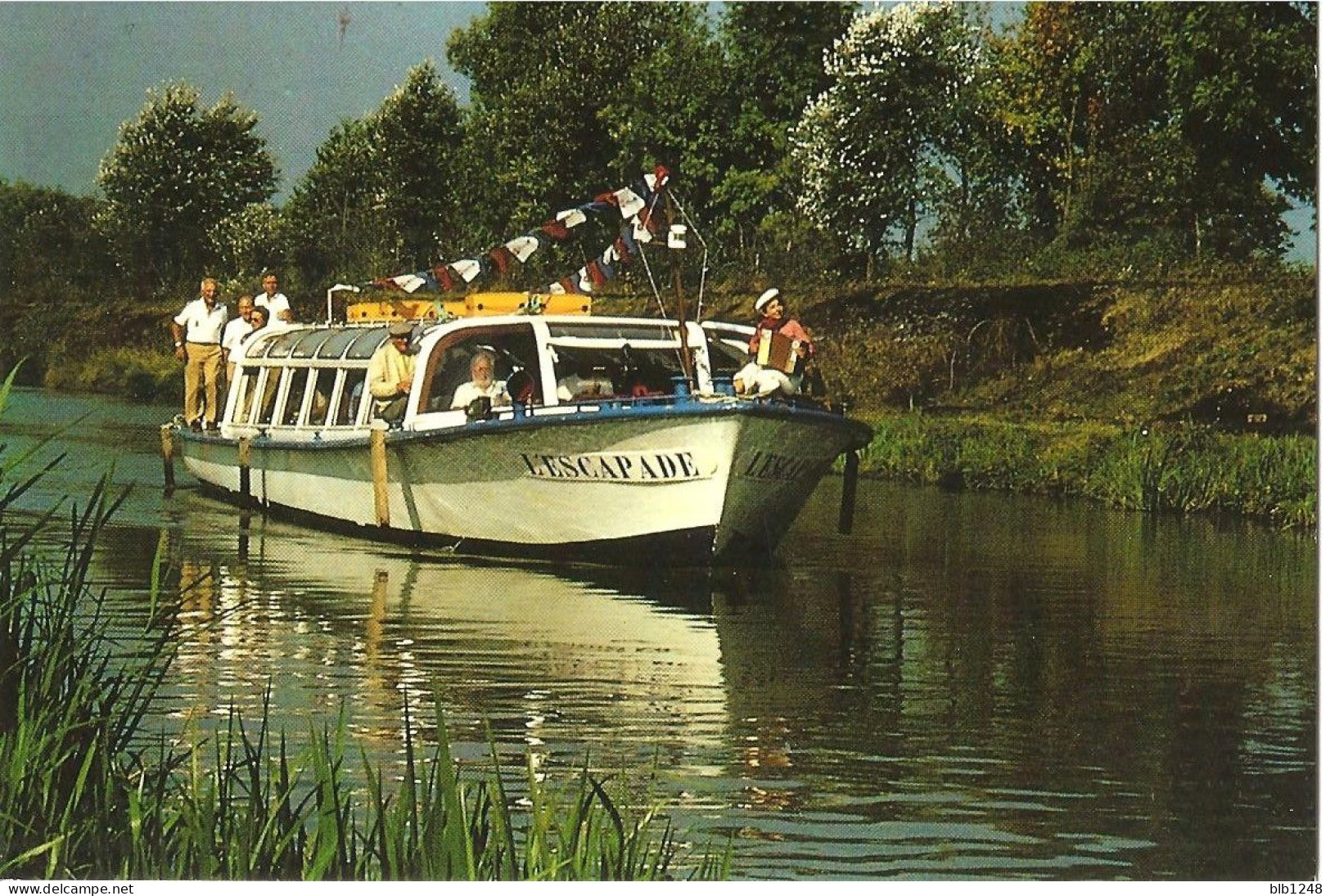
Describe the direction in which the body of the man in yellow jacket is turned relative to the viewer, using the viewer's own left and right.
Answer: facing the viewer and to the right of the viewer

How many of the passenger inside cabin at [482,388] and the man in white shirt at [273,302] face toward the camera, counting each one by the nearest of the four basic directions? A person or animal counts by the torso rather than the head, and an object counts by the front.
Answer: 2

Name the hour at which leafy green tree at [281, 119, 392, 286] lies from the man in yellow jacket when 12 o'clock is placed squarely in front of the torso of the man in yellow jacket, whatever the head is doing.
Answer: The leafy green tree is roughly at 7 o'clock from the man in yellow jacket.

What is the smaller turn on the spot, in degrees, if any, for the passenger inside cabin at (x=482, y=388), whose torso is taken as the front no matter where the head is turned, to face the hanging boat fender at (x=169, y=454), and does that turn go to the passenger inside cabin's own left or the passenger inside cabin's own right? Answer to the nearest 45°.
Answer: approximately 135° to the passenger inside cabin's own right

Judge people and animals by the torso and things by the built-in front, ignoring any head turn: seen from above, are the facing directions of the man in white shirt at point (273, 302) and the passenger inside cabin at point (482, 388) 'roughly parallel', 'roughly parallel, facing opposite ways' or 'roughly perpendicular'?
roughly parallel

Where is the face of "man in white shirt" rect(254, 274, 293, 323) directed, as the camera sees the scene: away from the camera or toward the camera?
toward the camera

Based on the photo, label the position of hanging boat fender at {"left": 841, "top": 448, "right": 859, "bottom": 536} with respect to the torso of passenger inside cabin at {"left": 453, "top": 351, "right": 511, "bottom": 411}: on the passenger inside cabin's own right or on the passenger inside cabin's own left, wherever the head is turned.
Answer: on the passenger inside cabin's own left

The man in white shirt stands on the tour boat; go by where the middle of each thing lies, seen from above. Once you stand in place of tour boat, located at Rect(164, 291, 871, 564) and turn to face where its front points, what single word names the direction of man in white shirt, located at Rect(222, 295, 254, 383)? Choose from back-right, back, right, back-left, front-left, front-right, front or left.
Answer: back

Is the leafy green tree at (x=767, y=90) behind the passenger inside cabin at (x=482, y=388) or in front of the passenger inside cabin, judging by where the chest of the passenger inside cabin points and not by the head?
behind

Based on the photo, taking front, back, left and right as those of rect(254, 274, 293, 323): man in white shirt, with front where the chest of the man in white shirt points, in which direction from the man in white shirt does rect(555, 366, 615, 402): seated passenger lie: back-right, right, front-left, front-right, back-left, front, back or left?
front-left

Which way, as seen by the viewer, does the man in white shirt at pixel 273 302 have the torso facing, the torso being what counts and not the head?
toward the camera

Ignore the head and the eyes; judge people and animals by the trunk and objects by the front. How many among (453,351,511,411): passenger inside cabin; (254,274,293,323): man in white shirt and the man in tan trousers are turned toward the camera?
3

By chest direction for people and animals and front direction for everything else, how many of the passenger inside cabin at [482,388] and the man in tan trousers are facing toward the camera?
2

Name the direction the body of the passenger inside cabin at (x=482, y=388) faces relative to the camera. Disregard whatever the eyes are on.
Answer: toward the camera
